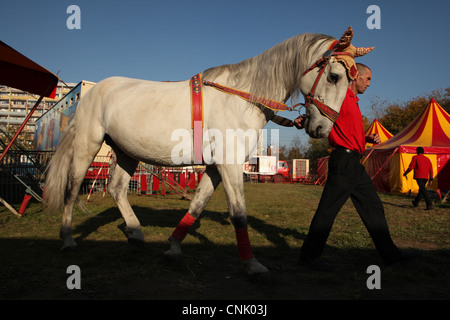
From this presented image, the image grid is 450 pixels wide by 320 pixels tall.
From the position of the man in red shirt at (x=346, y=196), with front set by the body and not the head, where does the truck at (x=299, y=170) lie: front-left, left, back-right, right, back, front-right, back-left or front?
left

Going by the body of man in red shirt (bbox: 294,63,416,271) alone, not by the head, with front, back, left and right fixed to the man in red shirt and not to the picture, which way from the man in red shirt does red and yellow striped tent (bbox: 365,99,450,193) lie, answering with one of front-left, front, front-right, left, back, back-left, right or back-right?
left

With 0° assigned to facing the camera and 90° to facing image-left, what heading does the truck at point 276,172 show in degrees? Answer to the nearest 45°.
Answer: approximately 270°

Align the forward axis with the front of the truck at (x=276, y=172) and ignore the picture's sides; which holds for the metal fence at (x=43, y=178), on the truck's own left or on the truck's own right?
on the truck's own right

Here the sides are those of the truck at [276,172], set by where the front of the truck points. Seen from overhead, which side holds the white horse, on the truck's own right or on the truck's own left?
on the truck's own right

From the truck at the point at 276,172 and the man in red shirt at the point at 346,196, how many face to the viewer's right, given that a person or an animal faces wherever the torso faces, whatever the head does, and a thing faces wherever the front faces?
2

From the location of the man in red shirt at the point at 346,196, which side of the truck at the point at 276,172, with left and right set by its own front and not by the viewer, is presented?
right

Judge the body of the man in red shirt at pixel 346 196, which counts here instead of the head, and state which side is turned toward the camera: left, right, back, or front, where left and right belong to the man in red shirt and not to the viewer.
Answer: right
